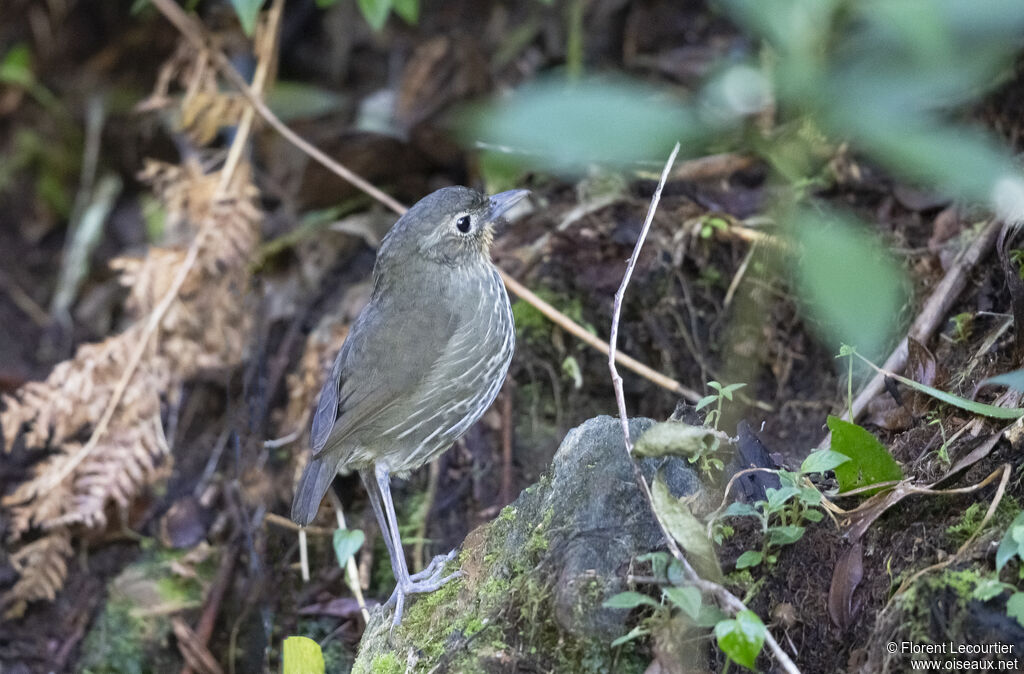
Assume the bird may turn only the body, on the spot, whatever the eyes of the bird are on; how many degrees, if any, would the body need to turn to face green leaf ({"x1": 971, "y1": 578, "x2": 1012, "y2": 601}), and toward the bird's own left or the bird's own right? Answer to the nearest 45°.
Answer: approximately 45° to the bird's own right

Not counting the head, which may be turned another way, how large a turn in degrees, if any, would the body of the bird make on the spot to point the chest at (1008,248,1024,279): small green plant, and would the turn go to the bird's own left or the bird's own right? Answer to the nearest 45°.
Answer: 0° — it already faces it

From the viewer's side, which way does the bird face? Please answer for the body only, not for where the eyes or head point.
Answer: to the viewer's right

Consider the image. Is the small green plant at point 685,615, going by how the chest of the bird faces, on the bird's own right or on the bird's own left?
on the bird's own right

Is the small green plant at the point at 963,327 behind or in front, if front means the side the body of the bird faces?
in front

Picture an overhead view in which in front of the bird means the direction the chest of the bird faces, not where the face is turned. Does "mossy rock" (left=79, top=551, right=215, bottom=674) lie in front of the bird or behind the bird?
behind

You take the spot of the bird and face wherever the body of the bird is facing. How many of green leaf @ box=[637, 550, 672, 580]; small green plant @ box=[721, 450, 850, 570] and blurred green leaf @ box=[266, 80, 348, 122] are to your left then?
1

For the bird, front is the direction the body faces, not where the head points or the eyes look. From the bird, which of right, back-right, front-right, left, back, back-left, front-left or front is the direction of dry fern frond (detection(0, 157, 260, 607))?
back-left

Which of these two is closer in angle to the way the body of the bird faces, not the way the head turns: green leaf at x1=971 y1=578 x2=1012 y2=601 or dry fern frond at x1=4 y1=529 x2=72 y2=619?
the green leaf

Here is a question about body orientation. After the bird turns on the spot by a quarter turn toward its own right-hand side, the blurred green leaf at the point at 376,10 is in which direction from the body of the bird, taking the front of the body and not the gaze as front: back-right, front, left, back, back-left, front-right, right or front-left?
back
